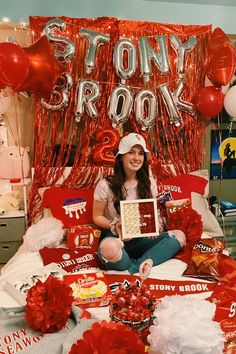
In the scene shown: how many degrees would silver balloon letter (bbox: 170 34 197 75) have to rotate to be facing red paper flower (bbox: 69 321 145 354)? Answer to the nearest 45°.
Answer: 0° — it already faces it

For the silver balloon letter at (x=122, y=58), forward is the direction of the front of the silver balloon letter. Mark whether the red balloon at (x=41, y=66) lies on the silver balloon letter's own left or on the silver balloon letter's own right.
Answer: on the silver balloon letter's own right

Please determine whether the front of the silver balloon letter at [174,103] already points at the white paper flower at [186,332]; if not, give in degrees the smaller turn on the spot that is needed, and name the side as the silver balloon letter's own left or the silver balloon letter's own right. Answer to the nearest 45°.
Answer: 0° — it already faces it

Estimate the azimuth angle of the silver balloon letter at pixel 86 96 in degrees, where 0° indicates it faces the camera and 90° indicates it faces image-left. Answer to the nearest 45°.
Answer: approximately 0°
